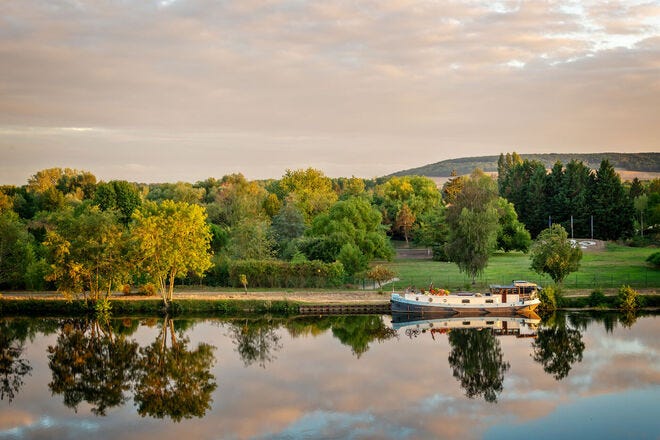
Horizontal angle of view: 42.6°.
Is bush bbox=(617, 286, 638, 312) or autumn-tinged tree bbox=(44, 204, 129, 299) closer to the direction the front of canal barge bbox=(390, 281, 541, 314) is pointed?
the autumn-tinged tree

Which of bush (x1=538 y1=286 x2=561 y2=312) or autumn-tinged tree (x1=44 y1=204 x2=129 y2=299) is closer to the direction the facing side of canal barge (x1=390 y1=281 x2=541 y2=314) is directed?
the autumn-tinged tree

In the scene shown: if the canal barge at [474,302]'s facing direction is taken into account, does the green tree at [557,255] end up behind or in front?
behind

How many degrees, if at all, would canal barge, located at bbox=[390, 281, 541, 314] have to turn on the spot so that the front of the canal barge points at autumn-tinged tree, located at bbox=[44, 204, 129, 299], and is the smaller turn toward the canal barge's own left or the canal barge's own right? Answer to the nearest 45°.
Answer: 0° — it already faces it

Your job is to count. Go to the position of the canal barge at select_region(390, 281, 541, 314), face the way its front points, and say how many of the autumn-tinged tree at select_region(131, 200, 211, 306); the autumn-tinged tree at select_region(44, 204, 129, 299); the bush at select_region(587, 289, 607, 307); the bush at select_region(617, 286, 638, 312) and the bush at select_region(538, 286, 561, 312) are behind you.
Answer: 3

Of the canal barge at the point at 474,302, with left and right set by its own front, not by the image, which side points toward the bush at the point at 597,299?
back

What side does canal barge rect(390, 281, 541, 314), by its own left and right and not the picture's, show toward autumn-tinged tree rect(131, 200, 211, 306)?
front

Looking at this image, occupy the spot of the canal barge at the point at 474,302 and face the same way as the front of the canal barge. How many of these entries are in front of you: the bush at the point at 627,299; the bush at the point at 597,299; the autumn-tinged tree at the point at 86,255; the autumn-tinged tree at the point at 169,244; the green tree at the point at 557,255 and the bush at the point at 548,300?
2

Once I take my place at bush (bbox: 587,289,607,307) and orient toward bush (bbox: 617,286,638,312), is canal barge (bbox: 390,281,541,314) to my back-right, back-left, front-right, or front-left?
back-right

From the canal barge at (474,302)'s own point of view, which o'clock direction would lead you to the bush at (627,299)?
The bush is roughly at 6 o'clock from the canal barge.

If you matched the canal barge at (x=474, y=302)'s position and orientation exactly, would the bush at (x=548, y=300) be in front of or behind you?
behind

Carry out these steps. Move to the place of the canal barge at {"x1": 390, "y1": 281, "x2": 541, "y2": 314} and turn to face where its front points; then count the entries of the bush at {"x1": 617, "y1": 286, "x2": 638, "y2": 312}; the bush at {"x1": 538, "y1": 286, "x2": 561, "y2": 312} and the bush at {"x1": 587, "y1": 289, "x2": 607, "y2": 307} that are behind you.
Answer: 3

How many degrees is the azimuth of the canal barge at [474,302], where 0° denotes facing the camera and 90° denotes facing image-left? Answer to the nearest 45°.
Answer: approximately 90°

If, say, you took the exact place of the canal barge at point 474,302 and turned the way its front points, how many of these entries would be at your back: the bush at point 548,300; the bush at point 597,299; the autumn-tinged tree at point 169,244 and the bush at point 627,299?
3

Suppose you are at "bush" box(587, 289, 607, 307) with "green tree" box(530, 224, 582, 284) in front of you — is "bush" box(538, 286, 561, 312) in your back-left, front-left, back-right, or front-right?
front-left
